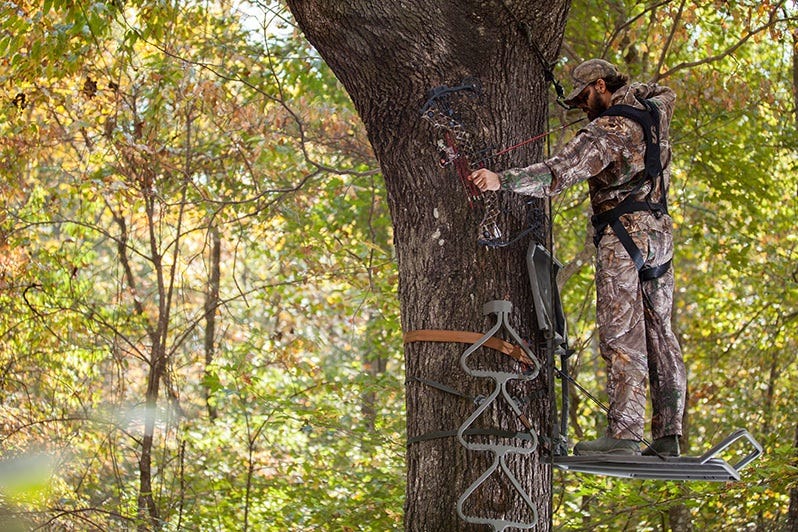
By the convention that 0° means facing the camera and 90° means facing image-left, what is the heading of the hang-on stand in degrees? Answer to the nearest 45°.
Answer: approximately 270°
